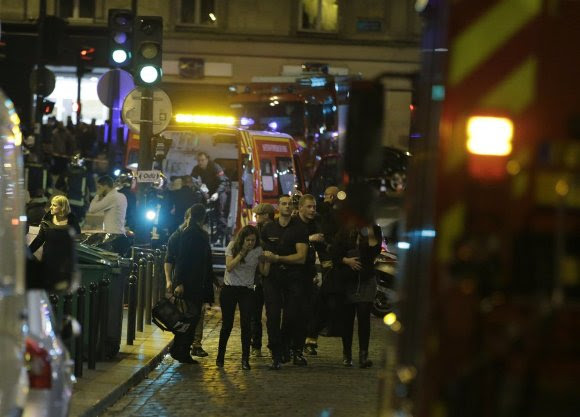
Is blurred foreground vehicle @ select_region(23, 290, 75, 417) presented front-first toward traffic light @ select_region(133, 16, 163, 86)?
yes

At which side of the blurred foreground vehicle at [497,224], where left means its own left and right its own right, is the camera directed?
back

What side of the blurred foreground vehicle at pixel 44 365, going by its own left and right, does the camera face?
back

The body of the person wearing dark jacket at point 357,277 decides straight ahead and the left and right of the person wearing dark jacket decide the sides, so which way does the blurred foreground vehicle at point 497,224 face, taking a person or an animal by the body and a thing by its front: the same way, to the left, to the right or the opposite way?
the opposite way

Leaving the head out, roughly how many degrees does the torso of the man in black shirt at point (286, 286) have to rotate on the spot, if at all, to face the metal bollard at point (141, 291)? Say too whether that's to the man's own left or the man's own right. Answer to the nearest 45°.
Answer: approximately 135° to the man's own right

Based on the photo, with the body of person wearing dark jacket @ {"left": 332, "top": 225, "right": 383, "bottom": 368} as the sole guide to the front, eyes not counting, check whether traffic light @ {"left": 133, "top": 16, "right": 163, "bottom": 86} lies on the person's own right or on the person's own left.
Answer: on the person's own right

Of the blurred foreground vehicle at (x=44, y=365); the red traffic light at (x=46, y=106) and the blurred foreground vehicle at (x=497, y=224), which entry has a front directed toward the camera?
the red traffic light

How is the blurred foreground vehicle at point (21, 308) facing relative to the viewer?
away from the camera
